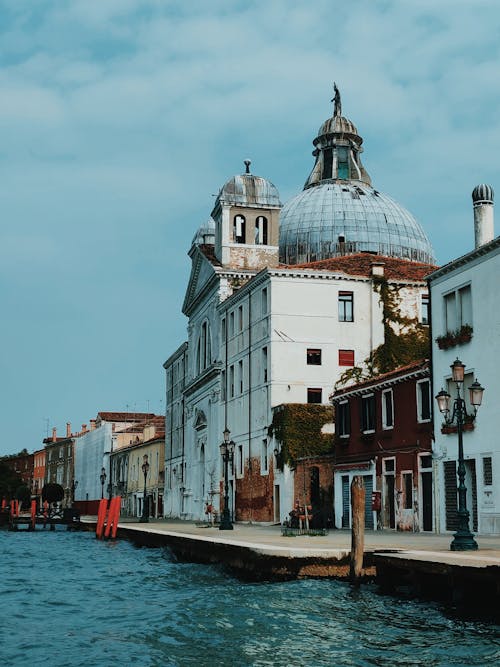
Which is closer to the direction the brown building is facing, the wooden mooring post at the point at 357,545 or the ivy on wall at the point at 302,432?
the wooden mooring post

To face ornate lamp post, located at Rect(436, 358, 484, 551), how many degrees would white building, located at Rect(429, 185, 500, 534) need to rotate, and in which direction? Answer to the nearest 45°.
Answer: approximately 45° to its left

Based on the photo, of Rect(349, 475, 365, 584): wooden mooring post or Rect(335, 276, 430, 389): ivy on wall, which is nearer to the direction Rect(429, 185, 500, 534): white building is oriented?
the wooden mooring post

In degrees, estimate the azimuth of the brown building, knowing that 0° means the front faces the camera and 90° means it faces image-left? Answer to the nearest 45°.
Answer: approximately 45°

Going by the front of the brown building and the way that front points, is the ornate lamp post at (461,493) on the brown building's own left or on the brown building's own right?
on the brown building's own left

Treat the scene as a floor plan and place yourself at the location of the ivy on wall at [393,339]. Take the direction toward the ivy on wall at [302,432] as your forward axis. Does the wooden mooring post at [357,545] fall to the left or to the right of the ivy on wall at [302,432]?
left

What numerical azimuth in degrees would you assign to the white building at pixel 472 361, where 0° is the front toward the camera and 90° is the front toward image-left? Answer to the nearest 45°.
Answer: approximately 45°

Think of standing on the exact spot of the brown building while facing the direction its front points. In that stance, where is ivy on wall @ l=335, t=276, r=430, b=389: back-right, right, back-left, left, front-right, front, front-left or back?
back-right

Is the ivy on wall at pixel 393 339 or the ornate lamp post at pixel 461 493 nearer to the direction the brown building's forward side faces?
the ornate lamp post

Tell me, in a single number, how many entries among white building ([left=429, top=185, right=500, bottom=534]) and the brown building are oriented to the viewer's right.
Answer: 0

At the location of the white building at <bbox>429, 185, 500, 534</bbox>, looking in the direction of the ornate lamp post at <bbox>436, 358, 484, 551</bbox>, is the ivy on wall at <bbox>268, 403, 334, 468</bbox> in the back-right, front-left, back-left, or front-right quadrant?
back-right

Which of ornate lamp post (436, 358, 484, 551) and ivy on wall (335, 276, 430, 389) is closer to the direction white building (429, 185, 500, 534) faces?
the ornate lamp post

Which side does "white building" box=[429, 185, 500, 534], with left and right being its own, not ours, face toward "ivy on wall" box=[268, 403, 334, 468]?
right

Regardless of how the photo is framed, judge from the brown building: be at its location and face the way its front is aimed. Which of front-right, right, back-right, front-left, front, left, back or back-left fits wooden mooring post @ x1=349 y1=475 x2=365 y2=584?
front-left
